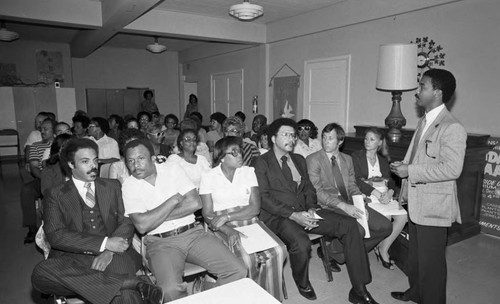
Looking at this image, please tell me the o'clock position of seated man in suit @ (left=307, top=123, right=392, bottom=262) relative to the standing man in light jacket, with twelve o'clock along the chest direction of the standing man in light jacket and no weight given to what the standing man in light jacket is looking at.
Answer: The seated man in suit is roughly at 1 o'clock from the standing man in light jacket.

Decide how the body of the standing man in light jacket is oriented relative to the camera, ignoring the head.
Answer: to the viewer's left

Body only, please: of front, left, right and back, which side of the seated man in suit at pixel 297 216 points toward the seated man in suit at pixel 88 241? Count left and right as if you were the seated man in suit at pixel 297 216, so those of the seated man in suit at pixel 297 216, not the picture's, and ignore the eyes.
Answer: right

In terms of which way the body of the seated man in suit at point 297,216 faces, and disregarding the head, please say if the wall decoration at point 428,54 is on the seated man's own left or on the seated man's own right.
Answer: on the seated man's own left

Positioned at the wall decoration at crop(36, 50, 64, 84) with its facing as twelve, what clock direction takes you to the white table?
The white table is roughly at 12 o'clock from the wall decoration.

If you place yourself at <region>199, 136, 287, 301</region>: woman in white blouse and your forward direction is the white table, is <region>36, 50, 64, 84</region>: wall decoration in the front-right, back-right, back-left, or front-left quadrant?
back-right

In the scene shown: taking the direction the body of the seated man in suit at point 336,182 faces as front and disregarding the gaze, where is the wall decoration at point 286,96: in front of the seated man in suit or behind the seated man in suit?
behind

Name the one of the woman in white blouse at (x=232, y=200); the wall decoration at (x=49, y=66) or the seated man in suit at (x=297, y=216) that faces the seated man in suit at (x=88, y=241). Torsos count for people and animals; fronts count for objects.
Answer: the wall decoration

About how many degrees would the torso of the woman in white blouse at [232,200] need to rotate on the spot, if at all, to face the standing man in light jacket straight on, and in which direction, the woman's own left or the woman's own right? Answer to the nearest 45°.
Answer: approximately 45° to the woman's own left

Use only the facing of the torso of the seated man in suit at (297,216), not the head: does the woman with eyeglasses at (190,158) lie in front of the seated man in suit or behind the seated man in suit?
behind

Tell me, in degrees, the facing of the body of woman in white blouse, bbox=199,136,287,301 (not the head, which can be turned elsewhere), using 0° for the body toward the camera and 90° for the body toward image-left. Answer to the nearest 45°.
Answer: approximately 315°

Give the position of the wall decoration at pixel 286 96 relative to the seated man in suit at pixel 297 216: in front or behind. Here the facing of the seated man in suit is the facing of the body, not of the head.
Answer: behind

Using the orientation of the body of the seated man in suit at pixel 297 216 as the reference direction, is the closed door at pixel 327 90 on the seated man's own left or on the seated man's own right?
on the seated man's own left

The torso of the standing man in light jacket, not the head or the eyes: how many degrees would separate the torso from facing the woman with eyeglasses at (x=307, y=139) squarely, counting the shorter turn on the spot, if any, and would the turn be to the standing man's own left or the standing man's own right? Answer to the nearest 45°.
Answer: approximately 45° to the standing man's own right

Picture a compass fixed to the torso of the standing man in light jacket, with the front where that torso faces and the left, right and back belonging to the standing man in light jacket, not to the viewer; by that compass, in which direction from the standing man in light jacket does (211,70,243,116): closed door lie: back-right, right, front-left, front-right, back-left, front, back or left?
front-right
